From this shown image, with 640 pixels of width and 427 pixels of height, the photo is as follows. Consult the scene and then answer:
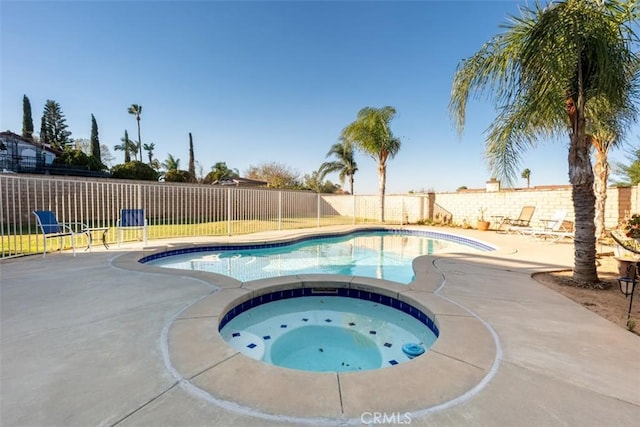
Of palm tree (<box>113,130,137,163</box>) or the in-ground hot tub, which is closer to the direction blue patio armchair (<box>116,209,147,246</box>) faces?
the in-ground hot tub

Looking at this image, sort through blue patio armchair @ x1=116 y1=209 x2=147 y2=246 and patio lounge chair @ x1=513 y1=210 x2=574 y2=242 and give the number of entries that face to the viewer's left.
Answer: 1

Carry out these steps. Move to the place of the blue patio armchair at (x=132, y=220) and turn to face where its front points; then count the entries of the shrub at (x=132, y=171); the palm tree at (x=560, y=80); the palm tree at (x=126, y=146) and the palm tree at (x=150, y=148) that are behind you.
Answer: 3

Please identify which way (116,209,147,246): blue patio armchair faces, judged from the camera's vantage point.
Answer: facing the viewer

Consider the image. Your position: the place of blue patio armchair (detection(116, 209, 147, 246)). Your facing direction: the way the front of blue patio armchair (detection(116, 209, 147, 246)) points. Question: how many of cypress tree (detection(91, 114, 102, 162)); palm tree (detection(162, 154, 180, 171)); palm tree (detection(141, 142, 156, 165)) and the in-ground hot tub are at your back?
3

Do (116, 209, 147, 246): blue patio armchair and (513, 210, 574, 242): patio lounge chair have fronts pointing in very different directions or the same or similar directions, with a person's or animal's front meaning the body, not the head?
very different directions

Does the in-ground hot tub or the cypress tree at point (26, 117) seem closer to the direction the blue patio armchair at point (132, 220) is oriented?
the in-ground hot tub

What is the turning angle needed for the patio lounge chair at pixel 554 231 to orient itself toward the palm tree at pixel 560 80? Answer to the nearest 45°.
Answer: approximately 90° to its left

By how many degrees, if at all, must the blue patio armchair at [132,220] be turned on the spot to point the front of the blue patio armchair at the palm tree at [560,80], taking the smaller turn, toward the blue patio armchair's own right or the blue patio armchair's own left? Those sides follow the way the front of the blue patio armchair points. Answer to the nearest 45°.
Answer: approximately 45° to the blue patio armchair's own left

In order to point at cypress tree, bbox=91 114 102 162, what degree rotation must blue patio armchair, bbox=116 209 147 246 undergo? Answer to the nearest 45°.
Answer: approximately 180°

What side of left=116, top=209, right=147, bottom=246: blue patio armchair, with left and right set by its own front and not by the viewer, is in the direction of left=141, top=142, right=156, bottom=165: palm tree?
back

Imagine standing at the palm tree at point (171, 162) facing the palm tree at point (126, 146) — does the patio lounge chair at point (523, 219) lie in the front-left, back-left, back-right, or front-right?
back-left

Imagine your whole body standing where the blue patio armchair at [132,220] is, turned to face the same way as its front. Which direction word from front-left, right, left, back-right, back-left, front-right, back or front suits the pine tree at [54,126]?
back

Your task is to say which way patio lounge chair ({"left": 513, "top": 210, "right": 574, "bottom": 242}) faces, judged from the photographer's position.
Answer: facing to the left of the viewer

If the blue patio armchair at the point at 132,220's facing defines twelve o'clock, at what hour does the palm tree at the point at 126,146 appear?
The palm tree is roughly at 6 o'clock from the blue patio armchair.
